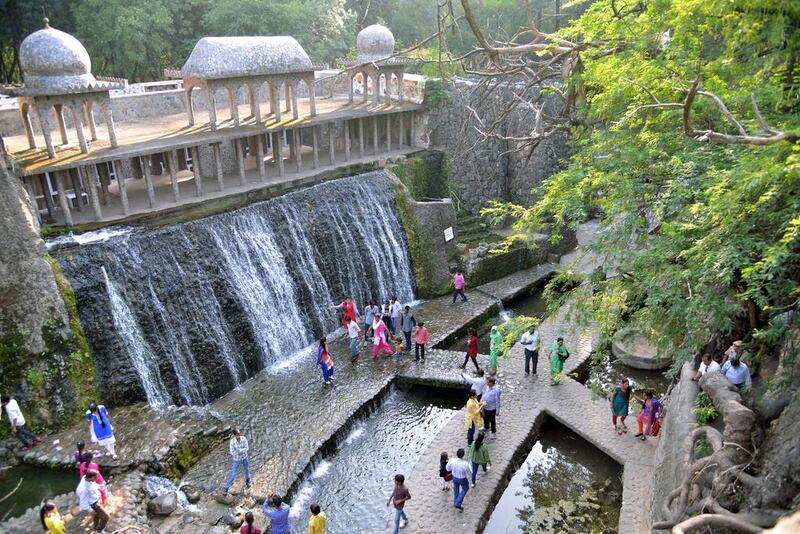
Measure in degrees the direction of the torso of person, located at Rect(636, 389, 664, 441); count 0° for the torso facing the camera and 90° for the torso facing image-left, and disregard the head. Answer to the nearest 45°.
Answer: approximately 45°

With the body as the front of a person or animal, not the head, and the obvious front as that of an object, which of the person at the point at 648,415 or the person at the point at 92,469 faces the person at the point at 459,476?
the person at the point at 648,415

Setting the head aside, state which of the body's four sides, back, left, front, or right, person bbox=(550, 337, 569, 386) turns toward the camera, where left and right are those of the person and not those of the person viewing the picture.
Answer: front

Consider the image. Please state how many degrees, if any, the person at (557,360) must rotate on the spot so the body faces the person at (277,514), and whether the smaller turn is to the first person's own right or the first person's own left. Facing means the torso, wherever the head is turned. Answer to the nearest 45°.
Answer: approximately 45° to the first person's own right

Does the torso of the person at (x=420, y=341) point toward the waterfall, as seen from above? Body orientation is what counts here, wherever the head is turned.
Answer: no

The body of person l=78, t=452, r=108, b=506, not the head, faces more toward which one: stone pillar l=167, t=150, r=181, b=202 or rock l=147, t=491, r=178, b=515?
the stone pillar

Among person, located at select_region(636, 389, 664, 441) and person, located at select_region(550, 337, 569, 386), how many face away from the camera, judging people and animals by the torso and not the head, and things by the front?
0

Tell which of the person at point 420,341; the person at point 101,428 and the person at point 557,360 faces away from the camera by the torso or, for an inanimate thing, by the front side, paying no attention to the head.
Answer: the person at point 101,428

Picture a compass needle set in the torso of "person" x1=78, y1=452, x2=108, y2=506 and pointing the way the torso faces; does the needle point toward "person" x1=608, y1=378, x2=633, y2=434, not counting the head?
no

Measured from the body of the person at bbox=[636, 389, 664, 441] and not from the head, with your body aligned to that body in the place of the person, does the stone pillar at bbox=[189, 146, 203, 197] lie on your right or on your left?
on your right

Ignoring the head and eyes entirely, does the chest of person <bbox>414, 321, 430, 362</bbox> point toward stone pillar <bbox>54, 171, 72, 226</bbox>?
no

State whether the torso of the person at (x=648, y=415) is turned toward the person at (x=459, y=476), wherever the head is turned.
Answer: yes

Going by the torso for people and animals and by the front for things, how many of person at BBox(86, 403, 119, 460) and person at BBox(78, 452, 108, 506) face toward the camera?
0

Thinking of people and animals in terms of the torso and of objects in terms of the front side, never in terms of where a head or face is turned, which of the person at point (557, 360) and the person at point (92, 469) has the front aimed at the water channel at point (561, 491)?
the person at point (557, 360)
